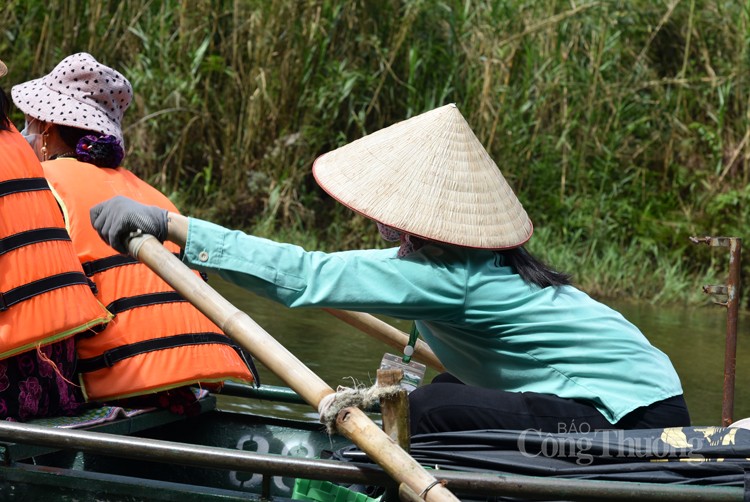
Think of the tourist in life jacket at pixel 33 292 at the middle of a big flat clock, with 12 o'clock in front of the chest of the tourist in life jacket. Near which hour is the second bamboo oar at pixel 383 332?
The second bamboo oar is roughly at 4 o'clock from the tourist in life jacket.

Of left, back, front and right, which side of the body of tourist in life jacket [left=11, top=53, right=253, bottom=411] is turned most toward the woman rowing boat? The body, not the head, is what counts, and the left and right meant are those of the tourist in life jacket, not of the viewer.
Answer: back

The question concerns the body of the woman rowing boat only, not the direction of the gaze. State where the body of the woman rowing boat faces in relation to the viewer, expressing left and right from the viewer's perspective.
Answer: facing to the left of the viewer

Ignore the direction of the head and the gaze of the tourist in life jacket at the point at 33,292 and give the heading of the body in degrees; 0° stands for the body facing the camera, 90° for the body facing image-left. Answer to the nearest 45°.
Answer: approximately 135°

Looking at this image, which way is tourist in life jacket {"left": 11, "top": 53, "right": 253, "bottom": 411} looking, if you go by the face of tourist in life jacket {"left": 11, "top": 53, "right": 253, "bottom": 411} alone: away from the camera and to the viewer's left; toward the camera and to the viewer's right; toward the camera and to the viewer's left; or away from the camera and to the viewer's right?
away from the camera and to the viewer's left

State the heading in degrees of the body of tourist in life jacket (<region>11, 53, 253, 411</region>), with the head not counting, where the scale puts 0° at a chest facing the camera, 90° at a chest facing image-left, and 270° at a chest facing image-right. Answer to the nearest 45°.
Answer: approximately 135°

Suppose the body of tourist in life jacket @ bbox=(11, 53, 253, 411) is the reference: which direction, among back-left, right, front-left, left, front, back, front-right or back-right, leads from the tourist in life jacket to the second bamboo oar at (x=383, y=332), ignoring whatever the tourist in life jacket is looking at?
back-right

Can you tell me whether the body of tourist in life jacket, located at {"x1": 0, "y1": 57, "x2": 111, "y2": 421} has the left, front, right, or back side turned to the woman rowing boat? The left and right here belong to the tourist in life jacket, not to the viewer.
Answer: back
